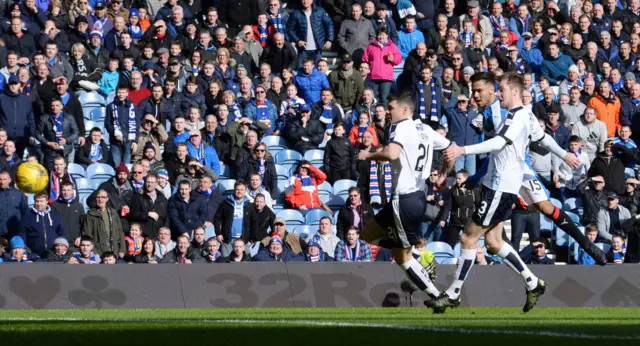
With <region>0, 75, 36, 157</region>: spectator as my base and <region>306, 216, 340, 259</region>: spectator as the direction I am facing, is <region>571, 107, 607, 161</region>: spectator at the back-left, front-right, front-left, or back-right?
front-left

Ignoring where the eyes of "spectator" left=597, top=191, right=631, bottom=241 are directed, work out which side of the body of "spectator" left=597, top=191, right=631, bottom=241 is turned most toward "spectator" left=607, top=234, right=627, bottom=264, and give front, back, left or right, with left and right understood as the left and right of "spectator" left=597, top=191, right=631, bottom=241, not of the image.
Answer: front

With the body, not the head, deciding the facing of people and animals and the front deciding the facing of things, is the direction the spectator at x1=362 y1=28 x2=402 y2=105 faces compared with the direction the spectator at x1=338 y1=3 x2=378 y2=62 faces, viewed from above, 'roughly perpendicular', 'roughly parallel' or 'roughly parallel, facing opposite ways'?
roughly parallel

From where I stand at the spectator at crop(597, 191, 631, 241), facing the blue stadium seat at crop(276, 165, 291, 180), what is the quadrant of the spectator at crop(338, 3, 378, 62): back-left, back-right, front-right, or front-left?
front-right

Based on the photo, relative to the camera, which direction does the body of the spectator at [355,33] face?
toward the camera

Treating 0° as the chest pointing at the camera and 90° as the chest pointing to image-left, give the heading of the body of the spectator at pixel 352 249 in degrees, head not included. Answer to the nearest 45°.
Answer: approximately 0°

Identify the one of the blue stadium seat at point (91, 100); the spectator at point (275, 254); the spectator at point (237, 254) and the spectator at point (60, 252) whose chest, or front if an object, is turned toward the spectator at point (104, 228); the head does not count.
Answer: the blue stadium seat

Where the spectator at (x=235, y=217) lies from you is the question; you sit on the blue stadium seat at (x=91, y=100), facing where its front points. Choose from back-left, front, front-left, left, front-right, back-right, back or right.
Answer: front-left

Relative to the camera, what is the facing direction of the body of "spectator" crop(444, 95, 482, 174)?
toward the camera

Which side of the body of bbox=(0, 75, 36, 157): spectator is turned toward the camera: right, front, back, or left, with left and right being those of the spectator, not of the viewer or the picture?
front
